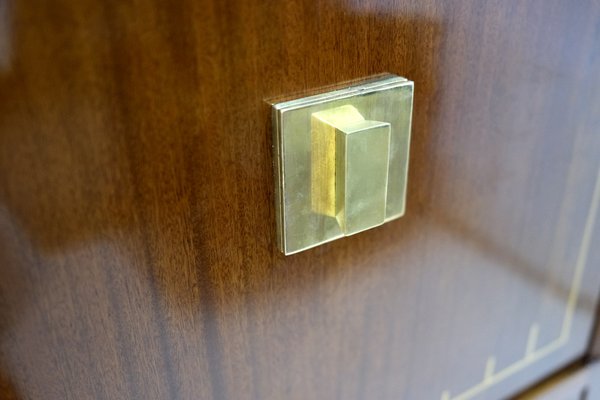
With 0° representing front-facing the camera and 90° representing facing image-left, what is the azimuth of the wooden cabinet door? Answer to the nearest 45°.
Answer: approximately 315°
